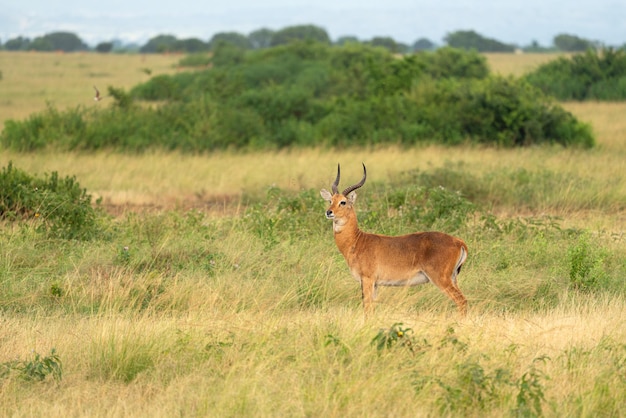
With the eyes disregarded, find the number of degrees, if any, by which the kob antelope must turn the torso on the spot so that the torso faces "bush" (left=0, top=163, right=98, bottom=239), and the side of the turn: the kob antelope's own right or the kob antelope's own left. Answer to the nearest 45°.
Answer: approximately 45° to the kob antelope's own right

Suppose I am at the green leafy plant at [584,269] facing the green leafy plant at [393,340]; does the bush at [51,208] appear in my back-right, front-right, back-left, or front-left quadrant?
front-right

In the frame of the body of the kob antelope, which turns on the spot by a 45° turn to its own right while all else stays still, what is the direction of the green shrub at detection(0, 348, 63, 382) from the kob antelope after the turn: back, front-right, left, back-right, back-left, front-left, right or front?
left

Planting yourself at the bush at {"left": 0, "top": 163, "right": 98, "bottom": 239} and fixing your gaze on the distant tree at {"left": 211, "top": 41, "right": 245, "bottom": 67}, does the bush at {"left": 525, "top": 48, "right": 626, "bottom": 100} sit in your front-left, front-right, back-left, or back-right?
front-right

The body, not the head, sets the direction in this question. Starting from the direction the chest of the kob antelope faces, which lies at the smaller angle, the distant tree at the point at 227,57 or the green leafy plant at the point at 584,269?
the distant tree

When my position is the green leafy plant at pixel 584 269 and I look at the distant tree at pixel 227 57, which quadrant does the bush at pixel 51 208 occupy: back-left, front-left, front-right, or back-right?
front-left

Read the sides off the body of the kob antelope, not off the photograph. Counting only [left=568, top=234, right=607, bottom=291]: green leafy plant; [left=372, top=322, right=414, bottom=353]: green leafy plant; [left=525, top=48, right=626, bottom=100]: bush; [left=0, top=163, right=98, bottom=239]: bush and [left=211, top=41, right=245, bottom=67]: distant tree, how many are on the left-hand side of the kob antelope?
1

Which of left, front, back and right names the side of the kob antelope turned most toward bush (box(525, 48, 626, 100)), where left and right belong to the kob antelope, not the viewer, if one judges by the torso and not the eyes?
right

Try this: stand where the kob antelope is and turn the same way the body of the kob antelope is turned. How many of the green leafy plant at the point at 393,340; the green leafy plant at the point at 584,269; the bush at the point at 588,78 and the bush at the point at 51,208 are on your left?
1

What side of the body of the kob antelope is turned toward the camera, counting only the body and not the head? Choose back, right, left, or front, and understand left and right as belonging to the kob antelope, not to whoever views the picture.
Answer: left

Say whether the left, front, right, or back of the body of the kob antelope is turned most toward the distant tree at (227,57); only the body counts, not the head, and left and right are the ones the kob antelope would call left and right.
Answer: right

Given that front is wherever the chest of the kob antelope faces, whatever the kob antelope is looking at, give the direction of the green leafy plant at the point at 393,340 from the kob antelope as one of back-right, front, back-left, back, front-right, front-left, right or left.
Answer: left
